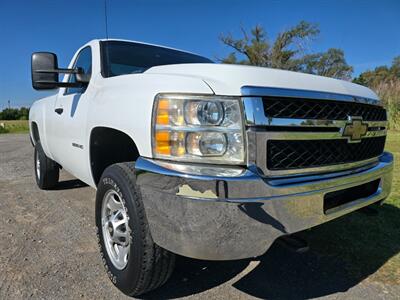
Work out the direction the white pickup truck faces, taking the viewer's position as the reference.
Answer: facing the viewer and to the right of the viewer
